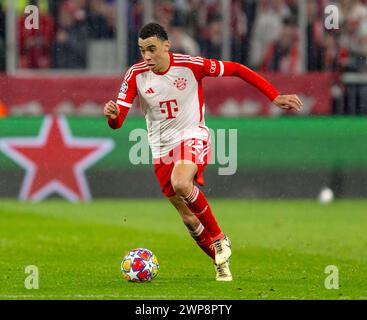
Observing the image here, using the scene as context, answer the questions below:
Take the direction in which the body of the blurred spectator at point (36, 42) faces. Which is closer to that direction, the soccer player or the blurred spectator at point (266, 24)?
the soccer player

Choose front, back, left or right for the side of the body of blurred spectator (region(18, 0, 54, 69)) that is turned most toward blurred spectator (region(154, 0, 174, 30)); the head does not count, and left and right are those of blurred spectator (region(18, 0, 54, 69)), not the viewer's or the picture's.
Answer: left

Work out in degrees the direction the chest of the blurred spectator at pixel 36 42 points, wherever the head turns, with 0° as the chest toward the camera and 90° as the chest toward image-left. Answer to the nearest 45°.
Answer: approximately 0°

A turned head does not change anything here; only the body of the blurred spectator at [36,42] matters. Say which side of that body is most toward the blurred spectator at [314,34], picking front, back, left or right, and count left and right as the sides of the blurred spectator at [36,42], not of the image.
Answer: left

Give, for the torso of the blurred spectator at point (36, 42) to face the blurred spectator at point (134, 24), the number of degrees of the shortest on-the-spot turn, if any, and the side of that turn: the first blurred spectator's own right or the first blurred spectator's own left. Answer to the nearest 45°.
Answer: approximately 90° to the first blurred spectator's own left

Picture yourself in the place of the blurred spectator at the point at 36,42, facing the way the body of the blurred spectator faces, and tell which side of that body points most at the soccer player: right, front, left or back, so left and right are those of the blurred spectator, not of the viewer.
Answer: front

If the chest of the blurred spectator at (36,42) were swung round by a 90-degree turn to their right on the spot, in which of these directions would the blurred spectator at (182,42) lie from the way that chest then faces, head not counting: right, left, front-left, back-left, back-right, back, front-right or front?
back

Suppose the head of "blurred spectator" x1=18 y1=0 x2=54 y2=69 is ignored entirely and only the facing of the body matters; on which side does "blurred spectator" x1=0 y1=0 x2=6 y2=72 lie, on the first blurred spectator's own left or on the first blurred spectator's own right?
on the first blurred spectator's own right

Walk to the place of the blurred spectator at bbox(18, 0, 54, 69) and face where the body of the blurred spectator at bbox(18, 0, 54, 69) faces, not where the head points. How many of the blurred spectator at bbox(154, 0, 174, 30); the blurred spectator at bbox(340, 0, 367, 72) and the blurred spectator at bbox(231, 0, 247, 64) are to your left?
3

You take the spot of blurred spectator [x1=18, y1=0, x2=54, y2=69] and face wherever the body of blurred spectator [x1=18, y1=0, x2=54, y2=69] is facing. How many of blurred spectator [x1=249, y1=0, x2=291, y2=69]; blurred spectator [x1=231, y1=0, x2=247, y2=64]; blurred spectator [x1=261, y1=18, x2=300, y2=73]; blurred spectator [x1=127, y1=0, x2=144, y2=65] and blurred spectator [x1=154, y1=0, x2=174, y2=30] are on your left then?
5

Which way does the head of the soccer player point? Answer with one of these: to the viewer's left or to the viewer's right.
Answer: to the viewer's left
